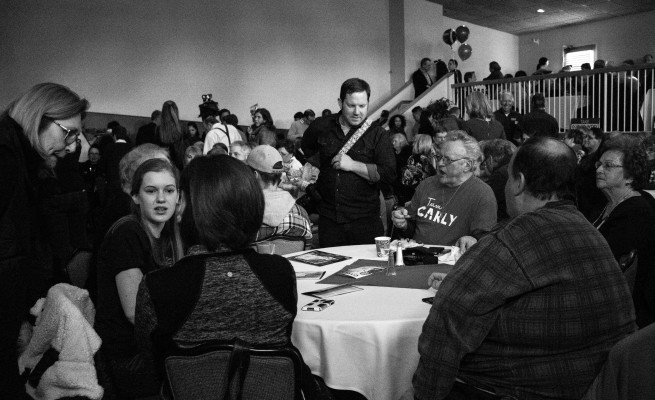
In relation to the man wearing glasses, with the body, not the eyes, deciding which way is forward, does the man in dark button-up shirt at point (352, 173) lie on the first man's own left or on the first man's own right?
on the first man's own right

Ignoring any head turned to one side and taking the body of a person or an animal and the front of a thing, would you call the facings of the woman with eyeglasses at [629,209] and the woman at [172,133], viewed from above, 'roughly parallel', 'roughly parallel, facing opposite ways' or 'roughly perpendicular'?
roughly perpendicular

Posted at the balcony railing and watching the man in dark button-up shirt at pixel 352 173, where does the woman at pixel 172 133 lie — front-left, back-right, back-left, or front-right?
front-right

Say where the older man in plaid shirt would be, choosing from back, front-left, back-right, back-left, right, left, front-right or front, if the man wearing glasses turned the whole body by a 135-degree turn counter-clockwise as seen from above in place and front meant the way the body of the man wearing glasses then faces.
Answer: right

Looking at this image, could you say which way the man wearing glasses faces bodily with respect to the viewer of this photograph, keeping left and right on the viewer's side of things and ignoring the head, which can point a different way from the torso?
facing the viewer and to the left of the viewer

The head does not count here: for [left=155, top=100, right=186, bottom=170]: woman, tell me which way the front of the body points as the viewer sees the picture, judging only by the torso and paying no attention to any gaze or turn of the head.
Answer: away from the camera

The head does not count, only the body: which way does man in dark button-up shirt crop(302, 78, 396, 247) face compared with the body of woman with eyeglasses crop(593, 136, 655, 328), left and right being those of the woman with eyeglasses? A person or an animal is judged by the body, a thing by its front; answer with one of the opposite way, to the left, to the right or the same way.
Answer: to the left

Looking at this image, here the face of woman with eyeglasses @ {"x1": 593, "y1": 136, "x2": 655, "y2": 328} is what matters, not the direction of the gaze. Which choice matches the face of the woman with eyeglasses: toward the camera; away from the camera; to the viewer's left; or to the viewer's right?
to the viewer's left

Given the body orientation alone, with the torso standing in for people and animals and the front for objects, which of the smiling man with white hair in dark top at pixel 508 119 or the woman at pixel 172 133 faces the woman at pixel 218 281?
the smiling man with white hair in dark top

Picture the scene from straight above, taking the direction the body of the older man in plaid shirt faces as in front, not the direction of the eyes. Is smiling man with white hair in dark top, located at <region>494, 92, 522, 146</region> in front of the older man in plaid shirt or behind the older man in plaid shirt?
in front

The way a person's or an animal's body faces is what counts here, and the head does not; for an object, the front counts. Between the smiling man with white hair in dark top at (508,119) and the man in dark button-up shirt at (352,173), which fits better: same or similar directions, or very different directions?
same or similar directions

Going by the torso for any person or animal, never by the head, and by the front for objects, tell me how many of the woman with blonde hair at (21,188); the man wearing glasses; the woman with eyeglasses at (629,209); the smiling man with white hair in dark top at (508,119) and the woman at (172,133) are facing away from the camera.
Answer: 1

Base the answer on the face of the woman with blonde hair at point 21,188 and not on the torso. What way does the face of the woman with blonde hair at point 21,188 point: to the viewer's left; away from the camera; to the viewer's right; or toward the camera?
to the viewer's right

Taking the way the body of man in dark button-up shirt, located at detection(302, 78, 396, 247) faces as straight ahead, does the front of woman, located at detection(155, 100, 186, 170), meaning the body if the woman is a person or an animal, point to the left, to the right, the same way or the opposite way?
the opposite way

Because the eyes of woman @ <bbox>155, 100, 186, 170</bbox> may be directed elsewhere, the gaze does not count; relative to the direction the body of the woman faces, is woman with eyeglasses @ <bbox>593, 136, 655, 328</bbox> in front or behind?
behind

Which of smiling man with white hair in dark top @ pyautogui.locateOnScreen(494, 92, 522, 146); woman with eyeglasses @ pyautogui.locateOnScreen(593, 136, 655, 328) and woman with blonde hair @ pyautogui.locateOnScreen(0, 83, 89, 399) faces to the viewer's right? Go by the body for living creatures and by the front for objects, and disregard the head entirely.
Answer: the woman with blonde hair

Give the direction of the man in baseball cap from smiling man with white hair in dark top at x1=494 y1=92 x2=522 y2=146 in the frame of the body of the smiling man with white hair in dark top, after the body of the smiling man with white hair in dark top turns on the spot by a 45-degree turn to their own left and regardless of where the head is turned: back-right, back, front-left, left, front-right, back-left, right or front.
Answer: front-right

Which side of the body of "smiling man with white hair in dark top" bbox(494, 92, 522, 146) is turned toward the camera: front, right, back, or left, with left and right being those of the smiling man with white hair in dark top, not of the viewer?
front

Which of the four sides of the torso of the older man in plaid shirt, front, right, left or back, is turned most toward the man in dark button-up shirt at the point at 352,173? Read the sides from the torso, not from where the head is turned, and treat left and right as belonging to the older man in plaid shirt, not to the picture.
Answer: front
